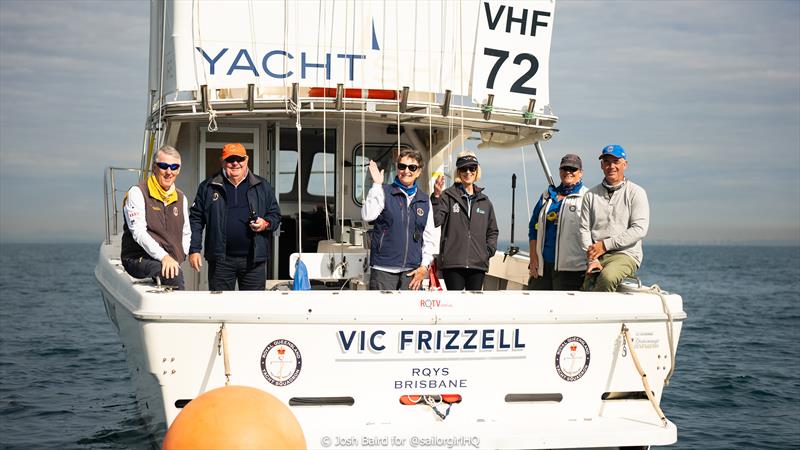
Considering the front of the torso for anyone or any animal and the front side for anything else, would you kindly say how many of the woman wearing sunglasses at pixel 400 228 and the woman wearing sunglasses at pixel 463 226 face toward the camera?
2

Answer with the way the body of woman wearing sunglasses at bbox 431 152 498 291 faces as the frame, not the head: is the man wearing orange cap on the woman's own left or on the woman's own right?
on the woman's own right

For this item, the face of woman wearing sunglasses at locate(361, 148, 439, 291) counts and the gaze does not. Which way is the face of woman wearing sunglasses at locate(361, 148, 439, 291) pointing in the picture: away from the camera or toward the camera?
toward the camera

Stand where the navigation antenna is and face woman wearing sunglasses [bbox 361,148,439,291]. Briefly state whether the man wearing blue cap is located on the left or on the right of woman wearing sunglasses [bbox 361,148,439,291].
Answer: left

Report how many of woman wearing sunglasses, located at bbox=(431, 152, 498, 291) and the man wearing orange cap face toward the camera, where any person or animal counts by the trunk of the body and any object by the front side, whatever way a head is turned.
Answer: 2

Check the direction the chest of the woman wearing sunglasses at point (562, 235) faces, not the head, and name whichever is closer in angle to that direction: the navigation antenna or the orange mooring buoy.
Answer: the orange mooring buoy

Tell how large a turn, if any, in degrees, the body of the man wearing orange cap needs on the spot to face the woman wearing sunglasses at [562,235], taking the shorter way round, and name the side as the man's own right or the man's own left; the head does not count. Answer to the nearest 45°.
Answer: approximately 90° to the man's own left

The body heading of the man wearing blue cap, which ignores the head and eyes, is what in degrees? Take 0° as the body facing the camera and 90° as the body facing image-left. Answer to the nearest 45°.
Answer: approximately 45°

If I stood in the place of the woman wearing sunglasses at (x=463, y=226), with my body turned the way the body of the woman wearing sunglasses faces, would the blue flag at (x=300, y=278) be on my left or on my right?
on my right

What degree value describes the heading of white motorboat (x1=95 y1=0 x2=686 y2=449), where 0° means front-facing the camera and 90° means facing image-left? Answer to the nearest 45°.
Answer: approximately 180°

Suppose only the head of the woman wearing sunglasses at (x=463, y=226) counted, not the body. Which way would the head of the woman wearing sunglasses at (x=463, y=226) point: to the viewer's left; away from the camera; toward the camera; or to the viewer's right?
toward the camera

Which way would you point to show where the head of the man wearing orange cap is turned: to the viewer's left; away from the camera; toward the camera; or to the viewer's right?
toward the camera

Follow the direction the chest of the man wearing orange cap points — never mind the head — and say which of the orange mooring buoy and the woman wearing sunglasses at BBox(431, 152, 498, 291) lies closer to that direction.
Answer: the orange mooring buoy

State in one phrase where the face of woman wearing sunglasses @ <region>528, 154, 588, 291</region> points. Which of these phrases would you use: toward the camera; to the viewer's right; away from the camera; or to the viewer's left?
toward the camera

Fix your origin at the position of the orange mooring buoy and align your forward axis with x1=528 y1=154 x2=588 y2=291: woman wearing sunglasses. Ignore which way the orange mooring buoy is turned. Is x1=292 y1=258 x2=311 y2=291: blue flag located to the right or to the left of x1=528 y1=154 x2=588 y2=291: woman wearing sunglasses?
left

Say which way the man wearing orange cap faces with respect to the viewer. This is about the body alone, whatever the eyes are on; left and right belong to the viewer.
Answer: facing the viewer

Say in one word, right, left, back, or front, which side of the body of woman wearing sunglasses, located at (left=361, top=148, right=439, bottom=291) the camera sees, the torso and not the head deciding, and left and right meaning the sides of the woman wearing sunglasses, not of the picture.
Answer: front
